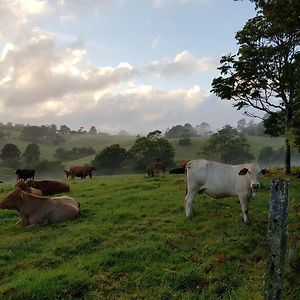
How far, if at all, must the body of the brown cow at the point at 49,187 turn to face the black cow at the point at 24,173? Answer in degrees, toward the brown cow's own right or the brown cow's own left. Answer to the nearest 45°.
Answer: approximately 90° to the brown cow's own right

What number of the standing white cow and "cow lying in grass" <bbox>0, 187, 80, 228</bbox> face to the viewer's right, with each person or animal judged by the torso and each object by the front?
1

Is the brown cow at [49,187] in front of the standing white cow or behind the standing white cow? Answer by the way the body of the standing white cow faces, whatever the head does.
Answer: behind

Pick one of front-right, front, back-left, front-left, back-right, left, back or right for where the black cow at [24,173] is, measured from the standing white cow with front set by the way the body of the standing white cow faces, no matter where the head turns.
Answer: back-left

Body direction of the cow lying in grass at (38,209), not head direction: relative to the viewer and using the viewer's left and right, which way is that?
facing to the left of the viewer

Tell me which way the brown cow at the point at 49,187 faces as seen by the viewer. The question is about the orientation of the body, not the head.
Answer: to the viewer's left

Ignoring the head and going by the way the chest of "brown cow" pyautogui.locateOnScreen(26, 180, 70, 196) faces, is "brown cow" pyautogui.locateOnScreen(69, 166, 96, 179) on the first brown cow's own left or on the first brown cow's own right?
on the first brown cow's own right

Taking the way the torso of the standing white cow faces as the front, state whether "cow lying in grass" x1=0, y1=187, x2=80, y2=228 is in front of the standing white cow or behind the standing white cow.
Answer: behind

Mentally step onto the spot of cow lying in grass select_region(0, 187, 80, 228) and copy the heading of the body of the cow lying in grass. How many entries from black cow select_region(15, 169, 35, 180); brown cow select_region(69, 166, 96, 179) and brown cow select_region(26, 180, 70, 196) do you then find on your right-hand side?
3

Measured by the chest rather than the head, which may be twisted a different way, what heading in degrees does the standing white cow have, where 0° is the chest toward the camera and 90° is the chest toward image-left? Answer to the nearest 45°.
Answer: approximately 270°
